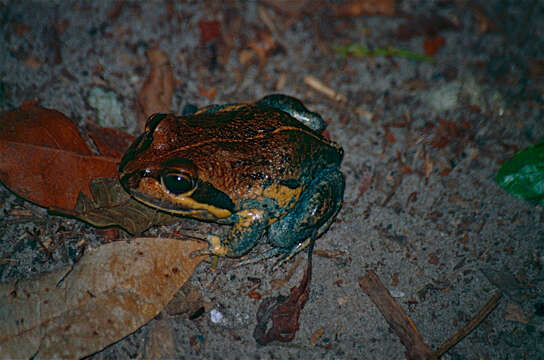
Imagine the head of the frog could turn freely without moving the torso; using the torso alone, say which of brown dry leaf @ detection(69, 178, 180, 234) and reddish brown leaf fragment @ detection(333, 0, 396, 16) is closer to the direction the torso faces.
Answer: the brown dry leaf

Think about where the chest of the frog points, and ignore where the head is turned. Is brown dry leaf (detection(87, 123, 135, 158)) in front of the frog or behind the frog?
in front

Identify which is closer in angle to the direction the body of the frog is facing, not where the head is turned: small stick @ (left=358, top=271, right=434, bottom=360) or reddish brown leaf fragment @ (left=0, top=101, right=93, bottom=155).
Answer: the reddish brown leaf fragment

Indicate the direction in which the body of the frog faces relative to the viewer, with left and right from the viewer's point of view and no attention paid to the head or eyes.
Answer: facing to the left of the viewer

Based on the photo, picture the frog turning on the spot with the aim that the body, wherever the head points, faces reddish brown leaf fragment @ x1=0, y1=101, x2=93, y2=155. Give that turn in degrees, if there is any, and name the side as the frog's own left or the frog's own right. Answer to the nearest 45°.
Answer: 0° — it already faces it

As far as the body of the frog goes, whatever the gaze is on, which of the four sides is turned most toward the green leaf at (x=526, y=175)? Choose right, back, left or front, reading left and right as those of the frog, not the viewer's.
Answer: back

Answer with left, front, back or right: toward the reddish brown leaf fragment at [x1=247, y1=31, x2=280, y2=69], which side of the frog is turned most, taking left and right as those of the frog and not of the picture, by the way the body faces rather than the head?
right

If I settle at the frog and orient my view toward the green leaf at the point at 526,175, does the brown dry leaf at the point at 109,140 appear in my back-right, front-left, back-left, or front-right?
back-left

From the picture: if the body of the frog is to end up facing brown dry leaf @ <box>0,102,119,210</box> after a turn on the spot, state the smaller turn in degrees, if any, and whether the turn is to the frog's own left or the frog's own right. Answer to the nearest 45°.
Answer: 0° — it already faces it

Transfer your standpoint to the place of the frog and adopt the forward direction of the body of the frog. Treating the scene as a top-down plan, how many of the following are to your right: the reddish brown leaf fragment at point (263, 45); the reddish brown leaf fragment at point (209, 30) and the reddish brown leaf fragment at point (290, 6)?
3

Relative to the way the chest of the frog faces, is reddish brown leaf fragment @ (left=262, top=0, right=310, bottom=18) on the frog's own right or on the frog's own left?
on the frog's own right

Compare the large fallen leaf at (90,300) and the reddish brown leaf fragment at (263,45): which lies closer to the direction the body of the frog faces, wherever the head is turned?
the large fallen leaf
